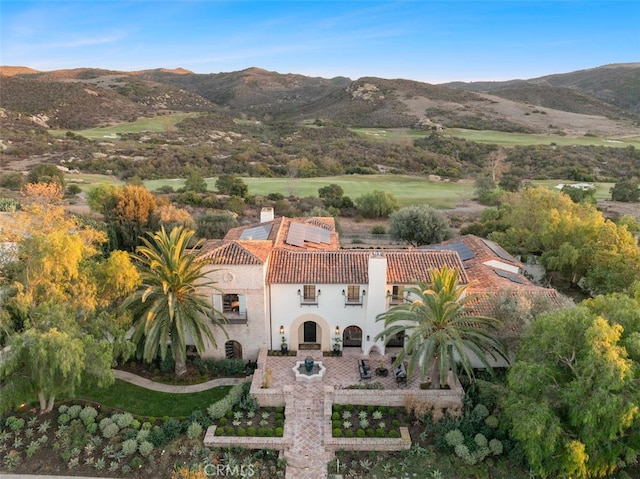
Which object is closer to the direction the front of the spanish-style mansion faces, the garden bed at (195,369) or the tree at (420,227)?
the garden bed

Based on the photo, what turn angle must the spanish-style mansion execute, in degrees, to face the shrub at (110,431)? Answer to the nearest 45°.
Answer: approximately 45° to its right

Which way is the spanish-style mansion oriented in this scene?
toward the camera

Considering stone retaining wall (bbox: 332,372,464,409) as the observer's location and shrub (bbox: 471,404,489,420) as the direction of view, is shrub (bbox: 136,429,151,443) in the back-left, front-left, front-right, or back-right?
back-right

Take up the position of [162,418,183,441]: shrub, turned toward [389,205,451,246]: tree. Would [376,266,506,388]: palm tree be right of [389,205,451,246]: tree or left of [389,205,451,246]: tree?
right

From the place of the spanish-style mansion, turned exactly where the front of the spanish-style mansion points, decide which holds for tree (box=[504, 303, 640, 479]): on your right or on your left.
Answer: on your left

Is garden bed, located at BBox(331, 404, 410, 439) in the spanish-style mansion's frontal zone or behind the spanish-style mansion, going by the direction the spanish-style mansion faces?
frontal zone

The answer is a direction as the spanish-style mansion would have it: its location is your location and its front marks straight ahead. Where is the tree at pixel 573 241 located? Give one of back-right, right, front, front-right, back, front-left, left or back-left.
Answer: back-left

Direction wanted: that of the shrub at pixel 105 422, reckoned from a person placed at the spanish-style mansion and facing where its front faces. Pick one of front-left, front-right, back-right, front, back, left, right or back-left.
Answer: front-right

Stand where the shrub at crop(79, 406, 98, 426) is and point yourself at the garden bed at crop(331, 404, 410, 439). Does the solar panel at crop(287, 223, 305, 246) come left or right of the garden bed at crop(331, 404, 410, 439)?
left

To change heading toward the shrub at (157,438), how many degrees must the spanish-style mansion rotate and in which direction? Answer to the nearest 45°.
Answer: approximately 45° to its right

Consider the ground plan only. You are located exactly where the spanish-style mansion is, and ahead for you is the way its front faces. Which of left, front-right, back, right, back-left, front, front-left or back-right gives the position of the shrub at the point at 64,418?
front-right

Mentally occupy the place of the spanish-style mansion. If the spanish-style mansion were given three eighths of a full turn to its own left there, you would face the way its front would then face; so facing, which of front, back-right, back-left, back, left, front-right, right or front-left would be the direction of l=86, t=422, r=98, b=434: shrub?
back
